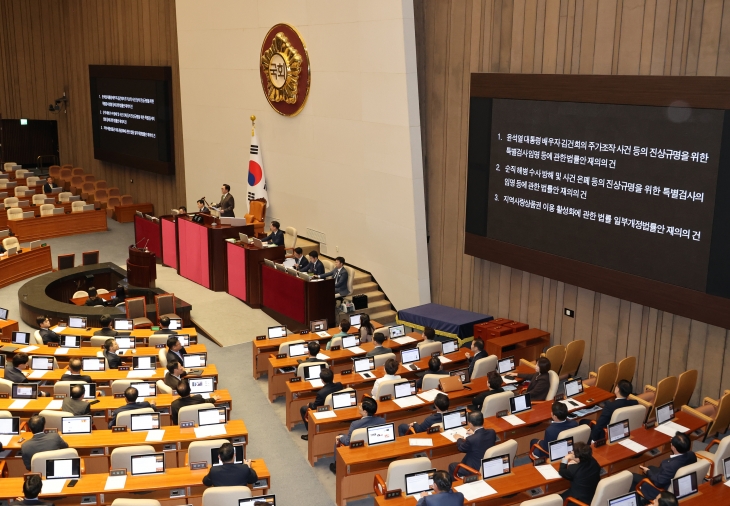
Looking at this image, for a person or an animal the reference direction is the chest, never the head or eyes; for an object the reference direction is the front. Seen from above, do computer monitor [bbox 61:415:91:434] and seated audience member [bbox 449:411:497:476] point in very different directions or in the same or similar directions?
very different directions

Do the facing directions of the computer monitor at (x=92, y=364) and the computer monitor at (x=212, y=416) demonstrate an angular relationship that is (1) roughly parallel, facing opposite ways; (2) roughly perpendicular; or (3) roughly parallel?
roughly parallel

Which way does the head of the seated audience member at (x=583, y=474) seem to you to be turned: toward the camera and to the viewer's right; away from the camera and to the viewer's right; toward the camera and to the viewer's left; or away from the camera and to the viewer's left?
away from the camera and to the viewer's left

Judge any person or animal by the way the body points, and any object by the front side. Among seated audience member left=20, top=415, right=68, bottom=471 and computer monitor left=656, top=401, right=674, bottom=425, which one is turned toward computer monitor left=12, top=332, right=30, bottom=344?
the seated audience member

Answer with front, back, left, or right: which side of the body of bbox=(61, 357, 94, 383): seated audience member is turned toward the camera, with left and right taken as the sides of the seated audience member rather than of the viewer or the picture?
back

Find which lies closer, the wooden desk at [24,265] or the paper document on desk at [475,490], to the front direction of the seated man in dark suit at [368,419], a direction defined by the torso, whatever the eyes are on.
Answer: the wooden desk

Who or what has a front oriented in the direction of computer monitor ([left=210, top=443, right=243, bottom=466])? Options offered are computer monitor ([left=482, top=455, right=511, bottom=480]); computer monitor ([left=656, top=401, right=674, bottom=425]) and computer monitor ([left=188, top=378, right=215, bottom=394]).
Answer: computer monitor ([left=188, top=378, right=215, bottom=394])

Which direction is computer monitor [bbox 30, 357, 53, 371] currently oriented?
toward the camera

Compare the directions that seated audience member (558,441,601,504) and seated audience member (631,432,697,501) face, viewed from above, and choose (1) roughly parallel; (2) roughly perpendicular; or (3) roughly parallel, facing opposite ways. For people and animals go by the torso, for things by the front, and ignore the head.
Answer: roughly parallel

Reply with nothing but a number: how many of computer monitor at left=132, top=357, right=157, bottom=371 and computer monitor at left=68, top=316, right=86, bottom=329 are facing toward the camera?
2

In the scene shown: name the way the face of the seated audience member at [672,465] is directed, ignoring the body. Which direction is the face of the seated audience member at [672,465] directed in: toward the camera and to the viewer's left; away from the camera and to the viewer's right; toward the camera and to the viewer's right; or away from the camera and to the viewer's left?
away from the camera and to the viewer's left

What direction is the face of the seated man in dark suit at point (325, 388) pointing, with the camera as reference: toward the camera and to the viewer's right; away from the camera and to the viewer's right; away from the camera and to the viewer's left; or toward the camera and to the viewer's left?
away from the camera and to the viewer's left

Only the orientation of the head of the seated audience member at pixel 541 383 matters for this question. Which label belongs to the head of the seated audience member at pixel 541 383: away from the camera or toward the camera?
away from the camera

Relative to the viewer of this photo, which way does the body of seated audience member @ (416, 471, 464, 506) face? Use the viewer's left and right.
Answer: facing away from the viewer and to the left of the viewer

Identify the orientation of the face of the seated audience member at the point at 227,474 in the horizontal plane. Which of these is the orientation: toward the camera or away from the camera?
away from the camera

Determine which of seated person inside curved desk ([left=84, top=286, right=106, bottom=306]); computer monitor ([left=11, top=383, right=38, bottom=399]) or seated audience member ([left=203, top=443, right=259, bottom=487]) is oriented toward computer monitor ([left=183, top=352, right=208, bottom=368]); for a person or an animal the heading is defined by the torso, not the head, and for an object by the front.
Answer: seated audience member ([left=203, top=443, right=259, bottom=487])
